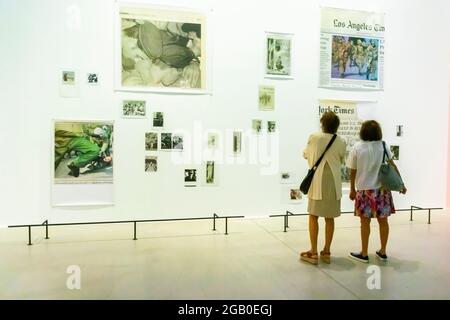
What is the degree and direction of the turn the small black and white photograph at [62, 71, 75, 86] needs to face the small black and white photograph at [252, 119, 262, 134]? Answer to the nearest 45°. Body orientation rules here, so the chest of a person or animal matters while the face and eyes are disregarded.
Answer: approximately 90° to its left

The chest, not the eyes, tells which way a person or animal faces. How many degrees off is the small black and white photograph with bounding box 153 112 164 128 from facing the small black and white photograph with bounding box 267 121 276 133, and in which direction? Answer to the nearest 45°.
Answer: approximately 90° to its left

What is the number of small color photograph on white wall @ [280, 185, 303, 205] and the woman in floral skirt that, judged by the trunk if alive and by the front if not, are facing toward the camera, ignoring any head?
1

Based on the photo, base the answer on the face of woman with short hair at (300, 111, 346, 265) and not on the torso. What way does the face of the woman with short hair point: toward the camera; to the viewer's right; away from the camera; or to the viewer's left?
away from the camera

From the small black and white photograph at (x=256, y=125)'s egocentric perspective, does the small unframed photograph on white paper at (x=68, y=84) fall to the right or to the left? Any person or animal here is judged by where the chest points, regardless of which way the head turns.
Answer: on its right

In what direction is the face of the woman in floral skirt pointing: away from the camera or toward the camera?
away from the camera
